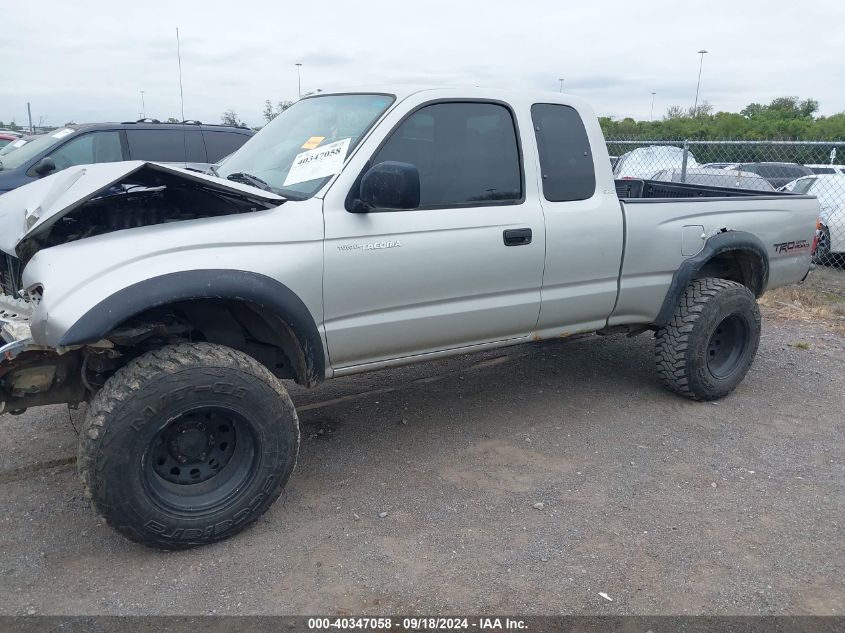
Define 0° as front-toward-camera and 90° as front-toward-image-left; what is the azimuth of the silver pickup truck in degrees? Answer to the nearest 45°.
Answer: approximately 45°

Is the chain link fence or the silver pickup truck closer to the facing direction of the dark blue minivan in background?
the silver pickup truck

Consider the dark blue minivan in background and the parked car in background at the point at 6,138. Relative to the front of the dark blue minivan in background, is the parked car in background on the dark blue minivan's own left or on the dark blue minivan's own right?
on the dark blue minivan's own right

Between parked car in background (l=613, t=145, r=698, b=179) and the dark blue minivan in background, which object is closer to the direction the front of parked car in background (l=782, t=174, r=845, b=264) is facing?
the dark blue minivan in background

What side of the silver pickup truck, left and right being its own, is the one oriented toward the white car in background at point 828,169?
back

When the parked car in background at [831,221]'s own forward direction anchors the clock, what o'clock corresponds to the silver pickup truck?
The silver pickup truck is roughly at 11 o'clock from the parked car in background.

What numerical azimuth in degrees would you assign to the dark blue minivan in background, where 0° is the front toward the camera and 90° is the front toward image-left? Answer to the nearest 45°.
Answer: approximately 45°

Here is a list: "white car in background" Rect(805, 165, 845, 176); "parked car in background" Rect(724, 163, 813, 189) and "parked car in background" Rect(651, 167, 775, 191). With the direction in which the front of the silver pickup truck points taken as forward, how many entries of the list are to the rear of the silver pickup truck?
3

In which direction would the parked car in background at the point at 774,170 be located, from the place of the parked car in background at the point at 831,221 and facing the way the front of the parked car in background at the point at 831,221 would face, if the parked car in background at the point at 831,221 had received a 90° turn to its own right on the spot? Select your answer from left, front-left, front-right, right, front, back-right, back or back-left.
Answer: front-right

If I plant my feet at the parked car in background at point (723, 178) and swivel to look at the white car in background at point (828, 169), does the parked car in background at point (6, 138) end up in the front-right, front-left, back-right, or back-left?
back-left

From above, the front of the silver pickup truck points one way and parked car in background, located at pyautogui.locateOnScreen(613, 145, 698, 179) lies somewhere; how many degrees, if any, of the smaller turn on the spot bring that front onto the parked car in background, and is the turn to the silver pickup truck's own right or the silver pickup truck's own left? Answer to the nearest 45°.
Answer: approximately 180°

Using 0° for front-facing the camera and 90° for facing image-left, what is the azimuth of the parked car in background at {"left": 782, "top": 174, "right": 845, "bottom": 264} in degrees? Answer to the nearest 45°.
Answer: approximately 45°
